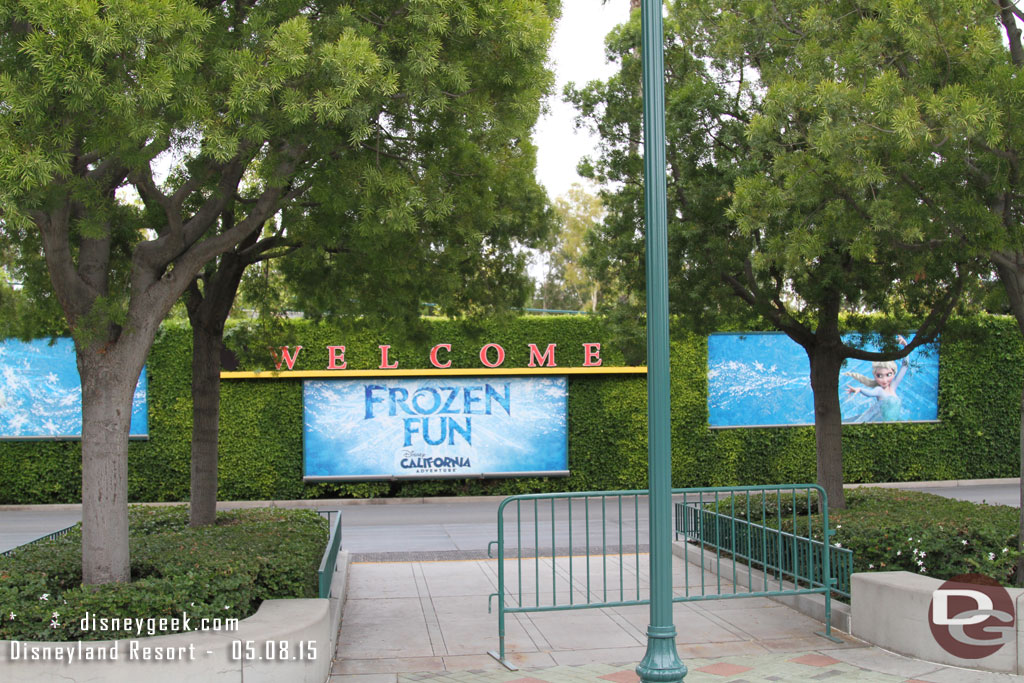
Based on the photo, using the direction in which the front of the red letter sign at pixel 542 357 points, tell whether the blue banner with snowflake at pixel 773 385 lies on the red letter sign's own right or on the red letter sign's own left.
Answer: on the red letter sign's own left

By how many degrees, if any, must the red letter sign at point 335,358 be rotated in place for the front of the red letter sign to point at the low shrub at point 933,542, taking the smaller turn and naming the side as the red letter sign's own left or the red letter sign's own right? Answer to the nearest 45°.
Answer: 0° — it already faces it

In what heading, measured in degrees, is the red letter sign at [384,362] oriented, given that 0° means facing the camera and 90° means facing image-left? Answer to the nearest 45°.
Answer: approximately 0°

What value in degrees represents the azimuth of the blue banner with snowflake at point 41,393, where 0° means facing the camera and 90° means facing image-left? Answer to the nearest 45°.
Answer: approximately 0°

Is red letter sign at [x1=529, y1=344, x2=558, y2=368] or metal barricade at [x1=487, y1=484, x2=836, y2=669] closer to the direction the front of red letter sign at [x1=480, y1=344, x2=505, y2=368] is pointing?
the metal barricade

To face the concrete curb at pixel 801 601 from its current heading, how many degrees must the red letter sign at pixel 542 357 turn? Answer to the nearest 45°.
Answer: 0° — it already faces it

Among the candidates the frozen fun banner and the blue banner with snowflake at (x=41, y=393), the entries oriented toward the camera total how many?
2

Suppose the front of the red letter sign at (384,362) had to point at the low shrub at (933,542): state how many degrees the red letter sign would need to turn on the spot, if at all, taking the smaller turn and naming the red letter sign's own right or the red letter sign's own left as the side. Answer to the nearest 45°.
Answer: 0° — it already faces it

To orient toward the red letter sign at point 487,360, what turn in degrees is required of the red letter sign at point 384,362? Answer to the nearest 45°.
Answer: approximately 90° to its left
